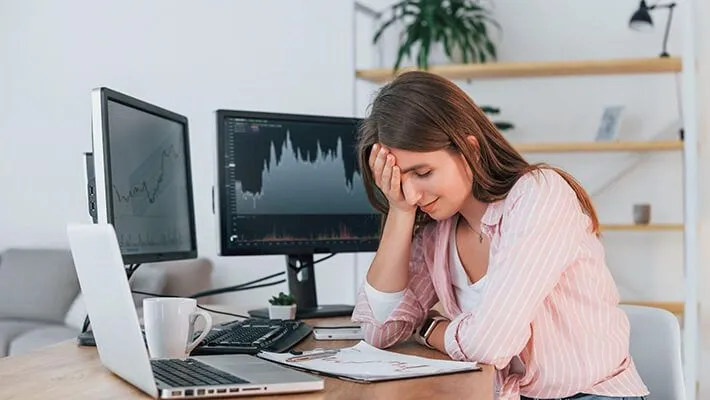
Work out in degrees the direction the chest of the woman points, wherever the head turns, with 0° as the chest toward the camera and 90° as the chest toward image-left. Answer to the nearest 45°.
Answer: approximately 45°

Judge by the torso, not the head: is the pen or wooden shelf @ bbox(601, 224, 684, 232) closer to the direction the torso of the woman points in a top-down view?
the pen

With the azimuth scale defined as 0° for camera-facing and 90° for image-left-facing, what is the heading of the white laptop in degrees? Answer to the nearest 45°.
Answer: approximately 270°

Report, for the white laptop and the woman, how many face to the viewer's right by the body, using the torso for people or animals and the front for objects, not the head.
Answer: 1

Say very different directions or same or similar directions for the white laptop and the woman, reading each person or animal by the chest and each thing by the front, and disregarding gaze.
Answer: very different directions

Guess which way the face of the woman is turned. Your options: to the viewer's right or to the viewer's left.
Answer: to the viewer's left

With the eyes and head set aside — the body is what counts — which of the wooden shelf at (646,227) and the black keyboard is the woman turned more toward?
the black keyboard
